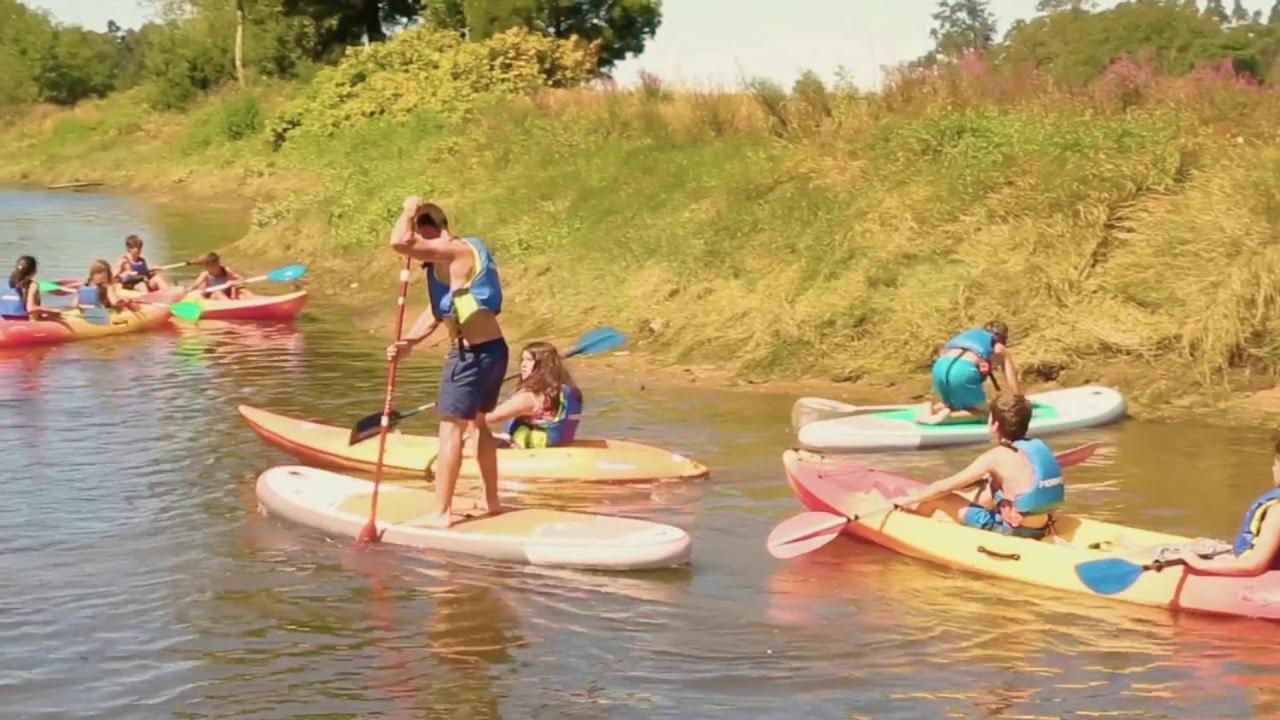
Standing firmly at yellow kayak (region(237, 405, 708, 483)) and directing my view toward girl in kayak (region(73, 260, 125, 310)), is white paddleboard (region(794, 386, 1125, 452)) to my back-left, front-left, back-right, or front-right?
back-right

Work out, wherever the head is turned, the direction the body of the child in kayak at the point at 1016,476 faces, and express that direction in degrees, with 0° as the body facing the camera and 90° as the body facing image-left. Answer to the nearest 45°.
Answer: approximately 135°

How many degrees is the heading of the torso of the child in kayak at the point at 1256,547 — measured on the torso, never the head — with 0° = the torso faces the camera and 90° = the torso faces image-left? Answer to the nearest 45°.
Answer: approximately 90°

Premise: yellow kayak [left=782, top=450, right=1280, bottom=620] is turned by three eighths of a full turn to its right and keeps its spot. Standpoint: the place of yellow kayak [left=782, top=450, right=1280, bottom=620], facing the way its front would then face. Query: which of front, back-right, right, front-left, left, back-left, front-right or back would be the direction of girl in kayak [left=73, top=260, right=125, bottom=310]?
left

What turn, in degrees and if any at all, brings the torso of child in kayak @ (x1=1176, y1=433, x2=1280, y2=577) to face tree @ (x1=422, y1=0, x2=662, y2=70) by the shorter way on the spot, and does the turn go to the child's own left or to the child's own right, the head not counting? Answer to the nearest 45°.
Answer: approximately 45° to the child's own right

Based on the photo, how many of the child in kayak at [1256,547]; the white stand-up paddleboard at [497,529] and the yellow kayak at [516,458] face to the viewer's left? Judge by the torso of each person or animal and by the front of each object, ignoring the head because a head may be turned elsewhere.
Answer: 3

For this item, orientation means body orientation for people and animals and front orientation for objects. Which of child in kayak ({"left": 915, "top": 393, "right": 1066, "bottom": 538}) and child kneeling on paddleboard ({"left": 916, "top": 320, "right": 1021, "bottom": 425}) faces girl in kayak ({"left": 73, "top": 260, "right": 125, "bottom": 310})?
child in kayak ({"left": 915, "top": 393, "right": 1066, "bottom": 538})

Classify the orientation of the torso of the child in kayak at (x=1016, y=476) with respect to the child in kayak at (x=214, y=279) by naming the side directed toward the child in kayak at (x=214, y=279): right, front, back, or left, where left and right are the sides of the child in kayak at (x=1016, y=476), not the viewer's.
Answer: front

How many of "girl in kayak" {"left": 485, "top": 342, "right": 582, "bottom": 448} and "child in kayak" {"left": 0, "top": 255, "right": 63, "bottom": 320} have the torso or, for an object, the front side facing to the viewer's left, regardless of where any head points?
1

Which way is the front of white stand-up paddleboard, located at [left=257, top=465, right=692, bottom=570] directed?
to the viewer's left

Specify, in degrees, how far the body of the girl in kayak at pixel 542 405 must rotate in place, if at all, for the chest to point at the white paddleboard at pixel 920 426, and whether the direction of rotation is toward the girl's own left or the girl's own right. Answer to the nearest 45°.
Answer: approximately 180°

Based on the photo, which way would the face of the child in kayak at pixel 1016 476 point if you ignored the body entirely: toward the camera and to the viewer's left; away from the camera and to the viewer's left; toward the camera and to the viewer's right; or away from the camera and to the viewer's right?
away from the camera and to the viewer's left

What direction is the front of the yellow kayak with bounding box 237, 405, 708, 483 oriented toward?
to the viewer's left

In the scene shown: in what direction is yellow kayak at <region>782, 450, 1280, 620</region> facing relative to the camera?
to the viewer's left
